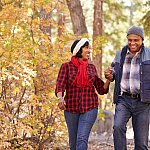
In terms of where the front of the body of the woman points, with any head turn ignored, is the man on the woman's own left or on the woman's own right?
on the woman's own left

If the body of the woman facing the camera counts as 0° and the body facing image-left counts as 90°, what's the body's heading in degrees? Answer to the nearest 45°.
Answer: approximately 0°

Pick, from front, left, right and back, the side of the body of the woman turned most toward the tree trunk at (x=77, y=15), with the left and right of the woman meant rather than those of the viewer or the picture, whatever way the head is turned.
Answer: back

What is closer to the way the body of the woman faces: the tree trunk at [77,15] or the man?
the man
